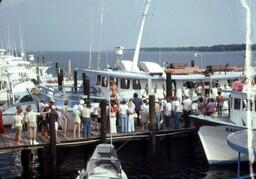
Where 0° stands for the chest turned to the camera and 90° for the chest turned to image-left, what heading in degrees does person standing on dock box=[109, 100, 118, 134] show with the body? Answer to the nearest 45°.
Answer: approximately 180°

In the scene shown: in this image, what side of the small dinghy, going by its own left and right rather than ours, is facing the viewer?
back

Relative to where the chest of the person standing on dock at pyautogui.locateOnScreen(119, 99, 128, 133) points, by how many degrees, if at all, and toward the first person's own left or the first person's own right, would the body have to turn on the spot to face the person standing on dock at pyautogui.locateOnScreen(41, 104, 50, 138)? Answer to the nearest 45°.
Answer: approximately 90° to the first person's own left

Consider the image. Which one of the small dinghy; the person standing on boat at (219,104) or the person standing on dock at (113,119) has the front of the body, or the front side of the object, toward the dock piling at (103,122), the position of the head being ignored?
the small dinghy

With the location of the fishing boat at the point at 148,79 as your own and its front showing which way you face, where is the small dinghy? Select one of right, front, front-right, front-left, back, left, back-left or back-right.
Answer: left

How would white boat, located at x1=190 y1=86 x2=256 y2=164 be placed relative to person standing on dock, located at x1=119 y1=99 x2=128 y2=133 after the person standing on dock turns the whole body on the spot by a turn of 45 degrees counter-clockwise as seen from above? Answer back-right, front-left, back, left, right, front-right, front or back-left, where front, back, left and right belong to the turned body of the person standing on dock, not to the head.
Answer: back-right

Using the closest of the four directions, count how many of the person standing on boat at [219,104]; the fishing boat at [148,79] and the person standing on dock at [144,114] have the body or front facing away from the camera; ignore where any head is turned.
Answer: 2

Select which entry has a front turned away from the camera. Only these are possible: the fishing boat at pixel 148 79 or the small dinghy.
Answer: the small dinghy

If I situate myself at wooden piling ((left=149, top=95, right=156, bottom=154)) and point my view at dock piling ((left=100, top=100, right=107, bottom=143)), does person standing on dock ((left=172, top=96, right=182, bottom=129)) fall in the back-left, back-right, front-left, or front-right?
back-right

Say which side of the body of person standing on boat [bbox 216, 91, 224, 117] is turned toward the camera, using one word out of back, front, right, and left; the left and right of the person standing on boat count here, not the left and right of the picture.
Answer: back

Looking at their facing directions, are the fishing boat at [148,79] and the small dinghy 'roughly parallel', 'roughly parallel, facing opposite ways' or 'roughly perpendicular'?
roughly perpendicular

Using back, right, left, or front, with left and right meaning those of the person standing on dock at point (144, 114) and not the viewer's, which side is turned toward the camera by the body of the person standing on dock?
back

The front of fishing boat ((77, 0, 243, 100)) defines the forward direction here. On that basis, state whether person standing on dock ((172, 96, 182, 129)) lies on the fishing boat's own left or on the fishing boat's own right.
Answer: on the fishing boat's own left

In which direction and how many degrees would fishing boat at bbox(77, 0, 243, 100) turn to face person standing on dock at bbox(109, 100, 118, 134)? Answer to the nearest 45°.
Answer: approximately 90° to its left

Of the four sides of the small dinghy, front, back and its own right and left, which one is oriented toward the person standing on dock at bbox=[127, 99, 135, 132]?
front

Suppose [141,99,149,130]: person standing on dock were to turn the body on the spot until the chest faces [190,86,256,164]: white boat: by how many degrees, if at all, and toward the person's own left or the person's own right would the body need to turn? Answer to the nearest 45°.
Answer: approximately 90° to the person's own right
